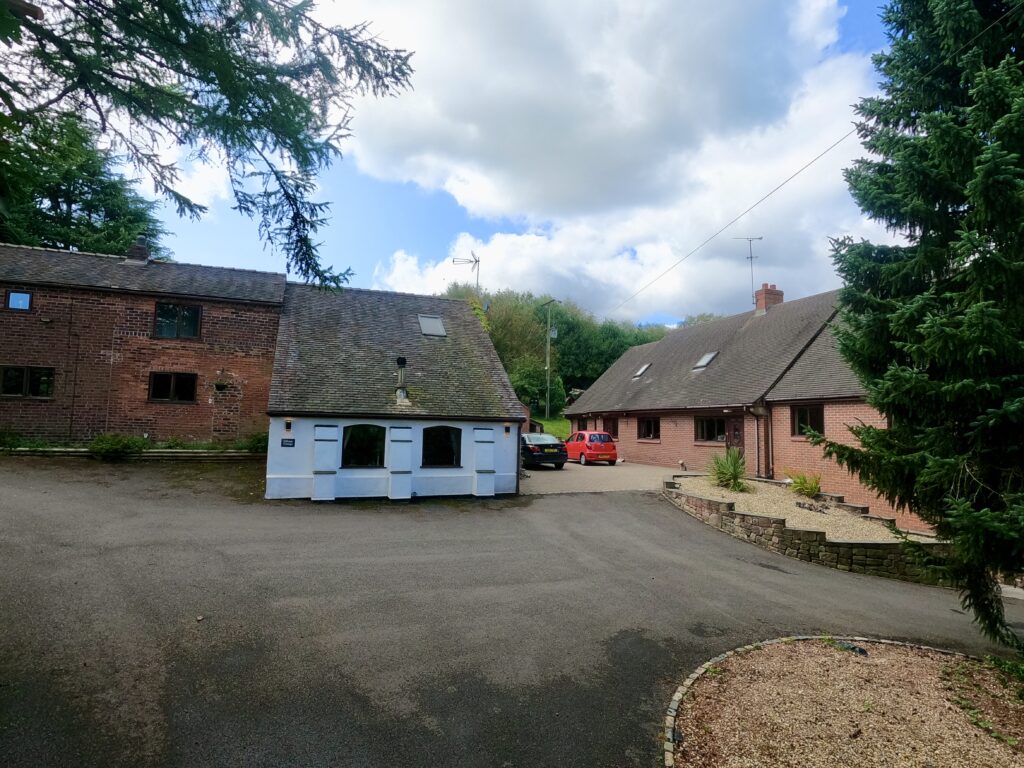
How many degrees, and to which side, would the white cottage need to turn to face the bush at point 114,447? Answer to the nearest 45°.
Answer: approximately 90° to its right

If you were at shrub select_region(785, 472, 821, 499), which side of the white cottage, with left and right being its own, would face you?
left

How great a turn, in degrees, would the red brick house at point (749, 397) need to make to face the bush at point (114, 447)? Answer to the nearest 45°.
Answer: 0° — it already faces it

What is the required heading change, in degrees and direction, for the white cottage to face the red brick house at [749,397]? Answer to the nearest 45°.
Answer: approximately 90° to its left

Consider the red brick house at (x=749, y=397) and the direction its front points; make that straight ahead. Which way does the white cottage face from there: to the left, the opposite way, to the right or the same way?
to the left

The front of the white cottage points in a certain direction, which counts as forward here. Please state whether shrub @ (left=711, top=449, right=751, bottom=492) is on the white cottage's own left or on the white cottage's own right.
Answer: on the white cottage's own left

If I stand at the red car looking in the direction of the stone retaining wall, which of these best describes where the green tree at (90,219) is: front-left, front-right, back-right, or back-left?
back-right

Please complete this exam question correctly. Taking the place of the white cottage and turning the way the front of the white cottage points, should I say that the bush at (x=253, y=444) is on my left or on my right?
on my right

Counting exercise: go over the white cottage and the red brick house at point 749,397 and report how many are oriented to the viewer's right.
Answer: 0

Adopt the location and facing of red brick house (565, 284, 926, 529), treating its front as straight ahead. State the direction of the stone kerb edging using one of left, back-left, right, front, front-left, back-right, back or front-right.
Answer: front-left

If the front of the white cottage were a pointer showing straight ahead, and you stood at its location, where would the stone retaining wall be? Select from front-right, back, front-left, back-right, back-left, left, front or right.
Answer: front-left

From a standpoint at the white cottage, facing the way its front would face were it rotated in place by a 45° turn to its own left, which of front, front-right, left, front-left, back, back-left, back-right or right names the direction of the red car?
left

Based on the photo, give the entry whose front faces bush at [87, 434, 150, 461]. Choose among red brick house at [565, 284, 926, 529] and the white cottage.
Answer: the red brick house

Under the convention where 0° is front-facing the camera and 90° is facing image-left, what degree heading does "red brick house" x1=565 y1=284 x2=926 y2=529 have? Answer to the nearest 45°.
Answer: approximately 45°

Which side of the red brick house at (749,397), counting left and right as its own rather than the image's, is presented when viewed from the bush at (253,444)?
front

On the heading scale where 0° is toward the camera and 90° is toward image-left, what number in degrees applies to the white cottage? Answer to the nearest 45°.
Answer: approximately 0°
